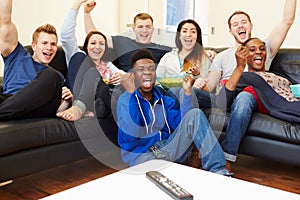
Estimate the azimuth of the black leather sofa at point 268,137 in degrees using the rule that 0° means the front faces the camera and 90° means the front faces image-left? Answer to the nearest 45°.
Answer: approximately 45°

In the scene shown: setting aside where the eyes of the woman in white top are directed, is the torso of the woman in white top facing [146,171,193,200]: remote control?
yes

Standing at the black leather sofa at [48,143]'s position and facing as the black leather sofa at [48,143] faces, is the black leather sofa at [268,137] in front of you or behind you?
in front

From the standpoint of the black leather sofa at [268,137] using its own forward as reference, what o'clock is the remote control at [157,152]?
The remote control is roughly at 12 o'clock from the black leather sofa.

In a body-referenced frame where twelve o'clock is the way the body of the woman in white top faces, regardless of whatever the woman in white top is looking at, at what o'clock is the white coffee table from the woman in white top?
The white coffee table is roughly at 12 o'clock from the woman in white top.

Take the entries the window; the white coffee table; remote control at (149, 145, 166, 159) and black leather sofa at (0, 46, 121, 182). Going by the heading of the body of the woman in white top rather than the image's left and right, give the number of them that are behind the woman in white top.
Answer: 1

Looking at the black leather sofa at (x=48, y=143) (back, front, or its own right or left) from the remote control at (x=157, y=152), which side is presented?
front

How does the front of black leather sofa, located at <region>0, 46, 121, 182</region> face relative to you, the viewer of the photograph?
facing the viewer and to the right of the viewer

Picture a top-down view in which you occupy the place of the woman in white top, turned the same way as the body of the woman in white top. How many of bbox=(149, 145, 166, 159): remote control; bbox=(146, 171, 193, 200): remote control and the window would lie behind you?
1

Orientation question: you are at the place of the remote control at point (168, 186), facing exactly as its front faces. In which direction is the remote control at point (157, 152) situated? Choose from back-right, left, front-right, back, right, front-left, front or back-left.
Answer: back-left

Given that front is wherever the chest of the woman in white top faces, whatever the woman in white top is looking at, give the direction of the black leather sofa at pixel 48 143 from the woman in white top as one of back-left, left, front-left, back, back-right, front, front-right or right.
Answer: front-right
